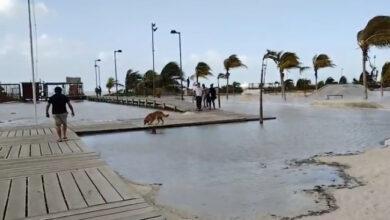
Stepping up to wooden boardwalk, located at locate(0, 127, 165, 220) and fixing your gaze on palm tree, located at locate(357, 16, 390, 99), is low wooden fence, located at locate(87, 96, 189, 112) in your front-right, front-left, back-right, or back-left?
front-left

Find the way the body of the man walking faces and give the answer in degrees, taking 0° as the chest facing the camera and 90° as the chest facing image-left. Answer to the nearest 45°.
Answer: approximately 180°

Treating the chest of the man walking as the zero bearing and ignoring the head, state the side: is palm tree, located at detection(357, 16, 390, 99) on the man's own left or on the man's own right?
on the man's own right

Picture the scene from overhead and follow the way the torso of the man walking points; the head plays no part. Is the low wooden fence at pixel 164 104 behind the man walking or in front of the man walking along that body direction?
in front

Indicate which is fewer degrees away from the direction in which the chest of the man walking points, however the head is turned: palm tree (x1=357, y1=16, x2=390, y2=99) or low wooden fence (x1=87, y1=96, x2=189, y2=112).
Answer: the low wooden fence

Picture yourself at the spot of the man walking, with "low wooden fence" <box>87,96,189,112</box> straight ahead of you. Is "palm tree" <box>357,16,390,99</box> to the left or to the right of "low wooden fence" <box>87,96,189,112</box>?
right
